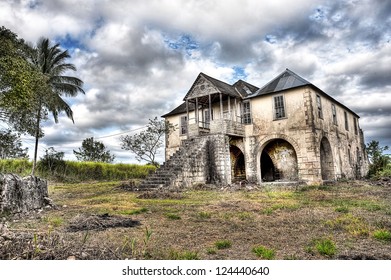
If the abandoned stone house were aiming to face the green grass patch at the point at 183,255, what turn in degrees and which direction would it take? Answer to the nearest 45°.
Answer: approximately 45° to its left

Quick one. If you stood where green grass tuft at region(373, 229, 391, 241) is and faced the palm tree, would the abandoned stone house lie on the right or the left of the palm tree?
right

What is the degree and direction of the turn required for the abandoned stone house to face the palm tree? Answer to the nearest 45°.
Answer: approximately 45° to its right

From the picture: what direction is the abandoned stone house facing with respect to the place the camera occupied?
facing the viewer and to the left of the viewer

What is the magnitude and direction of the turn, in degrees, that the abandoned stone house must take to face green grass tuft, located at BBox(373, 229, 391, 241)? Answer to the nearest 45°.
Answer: approximately 45° to its left

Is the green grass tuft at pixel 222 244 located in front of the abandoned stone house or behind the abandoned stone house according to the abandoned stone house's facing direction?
in front

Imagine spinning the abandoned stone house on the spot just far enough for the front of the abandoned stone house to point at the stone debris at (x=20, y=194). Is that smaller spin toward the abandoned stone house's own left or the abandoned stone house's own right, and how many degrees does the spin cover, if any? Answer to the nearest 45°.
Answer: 0° — it already faces it

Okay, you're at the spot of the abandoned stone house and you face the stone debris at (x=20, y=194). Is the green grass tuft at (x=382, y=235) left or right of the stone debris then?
left
